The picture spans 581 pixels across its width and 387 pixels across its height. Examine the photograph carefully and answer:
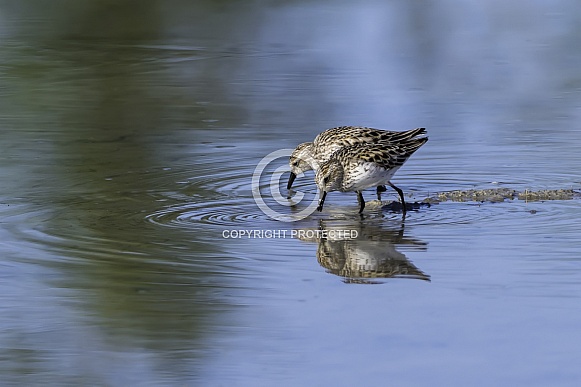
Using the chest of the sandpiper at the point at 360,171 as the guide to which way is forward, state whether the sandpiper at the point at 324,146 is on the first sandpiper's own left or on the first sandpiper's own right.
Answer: on the first sandpiper's own right

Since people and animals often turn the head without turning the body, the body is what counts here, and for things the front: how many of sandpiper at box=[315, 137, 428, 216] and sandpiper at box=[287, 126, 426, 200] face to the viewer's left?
2

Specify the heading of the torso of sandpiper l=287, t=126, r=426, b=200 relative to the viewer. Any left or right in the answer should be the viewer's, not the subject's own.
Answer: facing to the left of the viewer

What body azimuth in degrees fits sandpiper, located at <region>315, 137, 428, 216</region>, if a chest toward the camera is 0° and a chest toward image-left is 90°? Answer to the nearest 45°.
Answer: approximately 90°

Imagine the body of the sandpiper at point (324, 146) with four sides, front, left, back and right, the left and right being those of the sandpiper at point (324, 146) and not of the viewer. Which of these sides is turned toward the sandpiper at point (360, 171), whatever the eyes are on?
left
